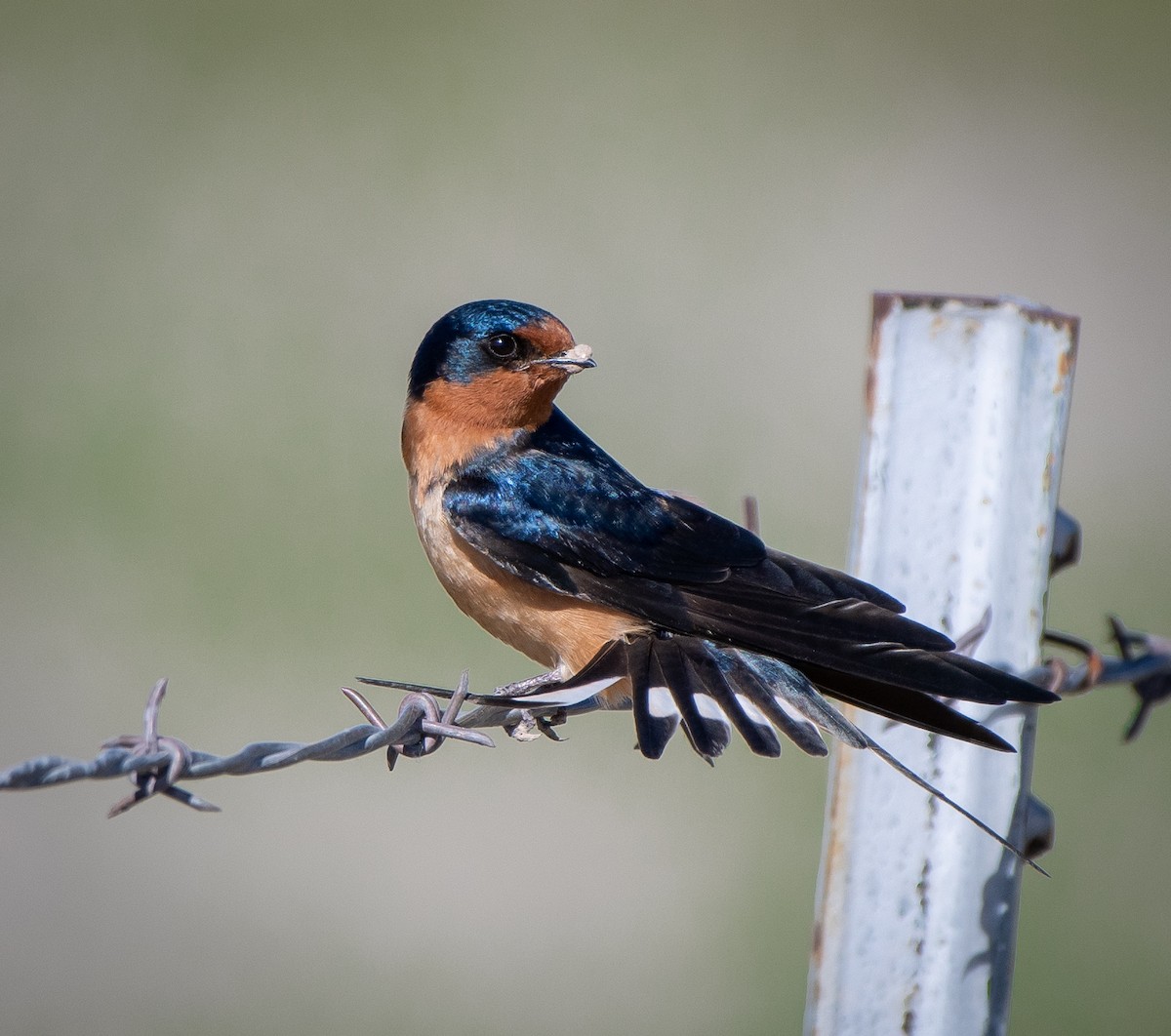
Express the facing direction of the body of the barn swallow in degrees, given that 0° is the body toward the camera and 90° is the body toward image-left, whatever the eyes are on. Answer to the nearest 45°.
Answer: approximately 90°
